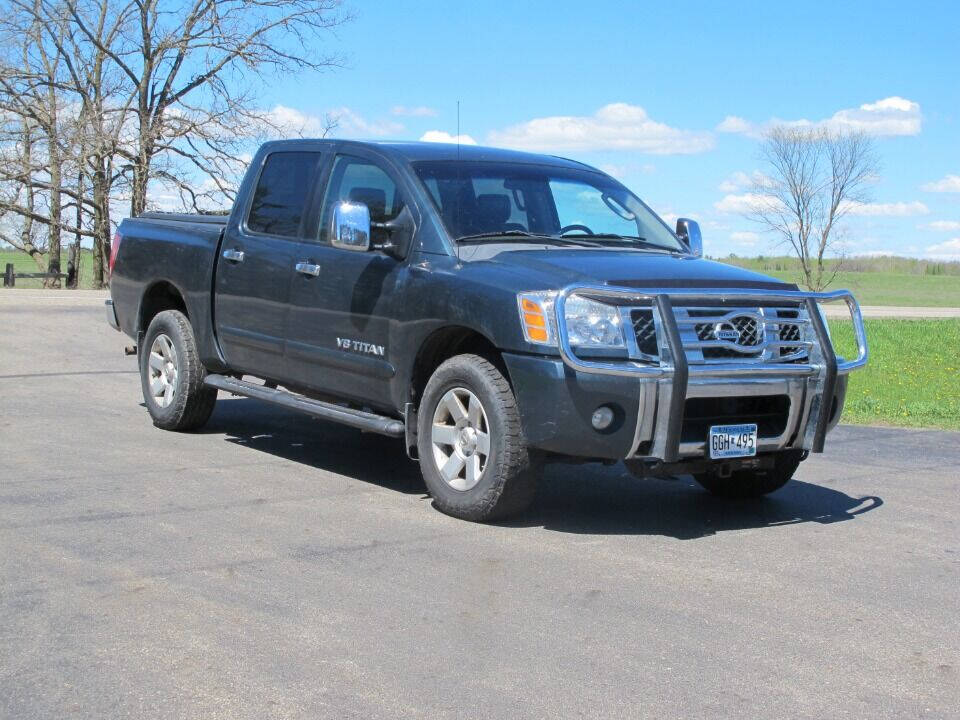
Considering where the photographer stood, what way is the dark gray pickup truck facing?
facing the viewer and to the right of the viewer
